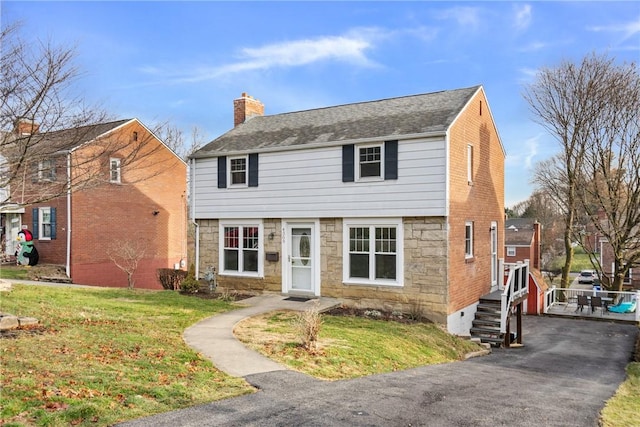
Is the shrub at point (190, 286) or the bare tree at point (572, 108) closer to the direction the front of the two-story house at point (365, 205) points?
the shrub

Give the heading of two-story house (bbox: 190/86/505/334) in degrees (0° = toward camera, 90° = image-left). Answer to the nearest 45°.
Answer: approximately 45°

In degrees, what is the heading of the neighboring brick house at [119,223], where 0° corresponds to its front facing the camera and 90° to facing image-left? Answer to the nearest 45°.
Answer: approximately 45°

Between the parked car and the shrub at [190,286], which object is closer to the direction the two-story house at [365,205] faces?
the shrub

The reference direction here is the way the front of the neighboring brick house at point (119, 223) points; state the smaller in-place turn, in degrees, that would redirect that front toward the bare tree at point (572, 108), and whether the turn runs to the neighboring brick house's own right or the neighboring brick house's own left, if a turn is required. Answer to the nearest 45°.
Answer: approximately 135° to the neighboring brick house's own left

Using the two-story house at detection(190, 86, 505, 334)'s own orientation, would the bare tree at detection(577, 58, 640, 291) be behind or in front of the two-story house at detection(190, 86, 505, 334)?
behind

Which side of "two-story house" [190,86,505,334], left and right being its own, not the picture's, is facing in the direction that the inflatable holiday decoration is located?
right

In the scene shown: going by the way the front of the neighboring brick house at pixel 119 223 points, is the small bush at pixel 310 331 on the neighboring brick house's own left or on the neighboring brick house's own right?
on the neighboring brick house's own left
